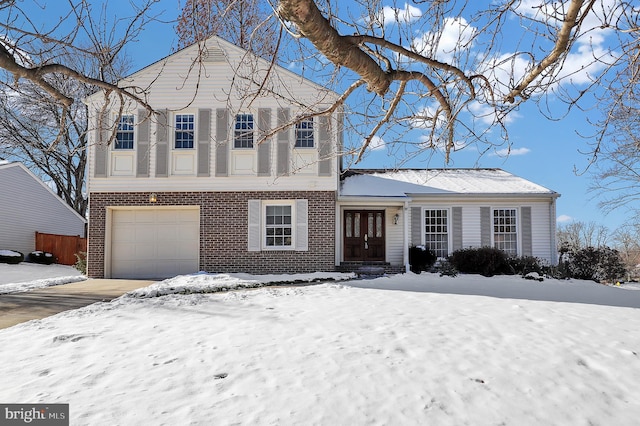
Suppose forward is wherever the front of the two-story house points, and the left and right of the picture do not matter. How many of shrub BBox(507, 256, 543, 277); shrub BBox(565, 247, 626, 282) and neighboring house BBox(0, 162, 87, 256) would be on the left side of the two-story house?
2

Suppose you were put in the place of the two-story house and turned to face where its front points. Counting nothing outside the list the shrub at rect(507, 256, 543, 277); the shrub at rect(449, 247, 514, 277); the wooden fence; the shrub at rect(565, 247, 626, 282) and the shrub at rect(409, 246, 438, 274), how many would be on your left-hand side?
4

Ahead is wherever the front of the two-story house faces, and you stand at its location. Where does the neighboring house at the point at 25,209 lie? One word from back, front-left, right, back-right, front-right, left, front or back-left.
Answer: back-right

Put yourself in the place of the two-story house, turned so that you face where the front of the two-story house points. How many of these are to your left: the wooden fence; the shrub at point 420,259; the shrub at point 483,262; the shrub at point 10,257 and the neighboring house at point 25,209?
2

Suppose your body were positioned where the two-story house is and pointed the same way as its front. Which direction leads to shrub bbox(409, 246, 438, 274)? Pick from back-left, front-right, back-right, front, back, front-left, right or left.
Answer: left

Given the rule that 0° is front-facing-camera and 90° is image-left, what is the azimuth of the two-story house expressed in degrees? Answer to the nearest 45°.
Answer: approximately 0°

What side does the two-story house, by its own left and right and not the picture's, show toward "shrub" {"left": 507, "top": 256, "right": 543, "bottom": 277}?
left

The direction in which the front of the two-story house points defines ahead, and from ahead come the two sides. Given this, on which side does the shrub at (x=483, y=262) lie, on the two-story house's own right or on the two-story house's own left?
on the two-story house's own left

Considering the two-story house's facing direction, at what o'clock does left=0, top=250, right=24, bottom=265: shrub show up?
The shrub is roughly at 4 o'clock from the two-story house.

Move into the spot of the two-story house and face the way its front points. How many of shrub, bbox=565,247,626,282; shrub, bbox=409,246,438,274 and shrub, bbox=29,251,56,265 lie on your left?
2

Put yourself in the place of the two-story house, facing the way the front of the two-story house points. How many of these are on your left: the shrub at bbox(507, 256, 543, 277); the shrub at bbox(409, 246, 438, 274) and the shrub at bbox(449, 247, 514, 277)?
3

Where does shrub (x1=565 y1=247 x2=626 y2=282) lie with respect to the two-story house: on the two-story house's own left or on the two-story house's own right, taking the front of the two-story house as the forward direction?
on the two-story house's own left

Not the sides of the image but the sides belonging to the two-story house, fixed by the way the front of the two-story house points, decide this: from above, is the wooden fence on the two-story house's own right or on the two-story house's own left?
on the two-story house's own right

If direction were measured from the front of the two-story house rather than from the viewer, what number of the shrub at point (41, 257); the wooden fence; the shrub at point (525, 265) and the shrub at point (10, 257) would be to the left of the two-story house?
1
